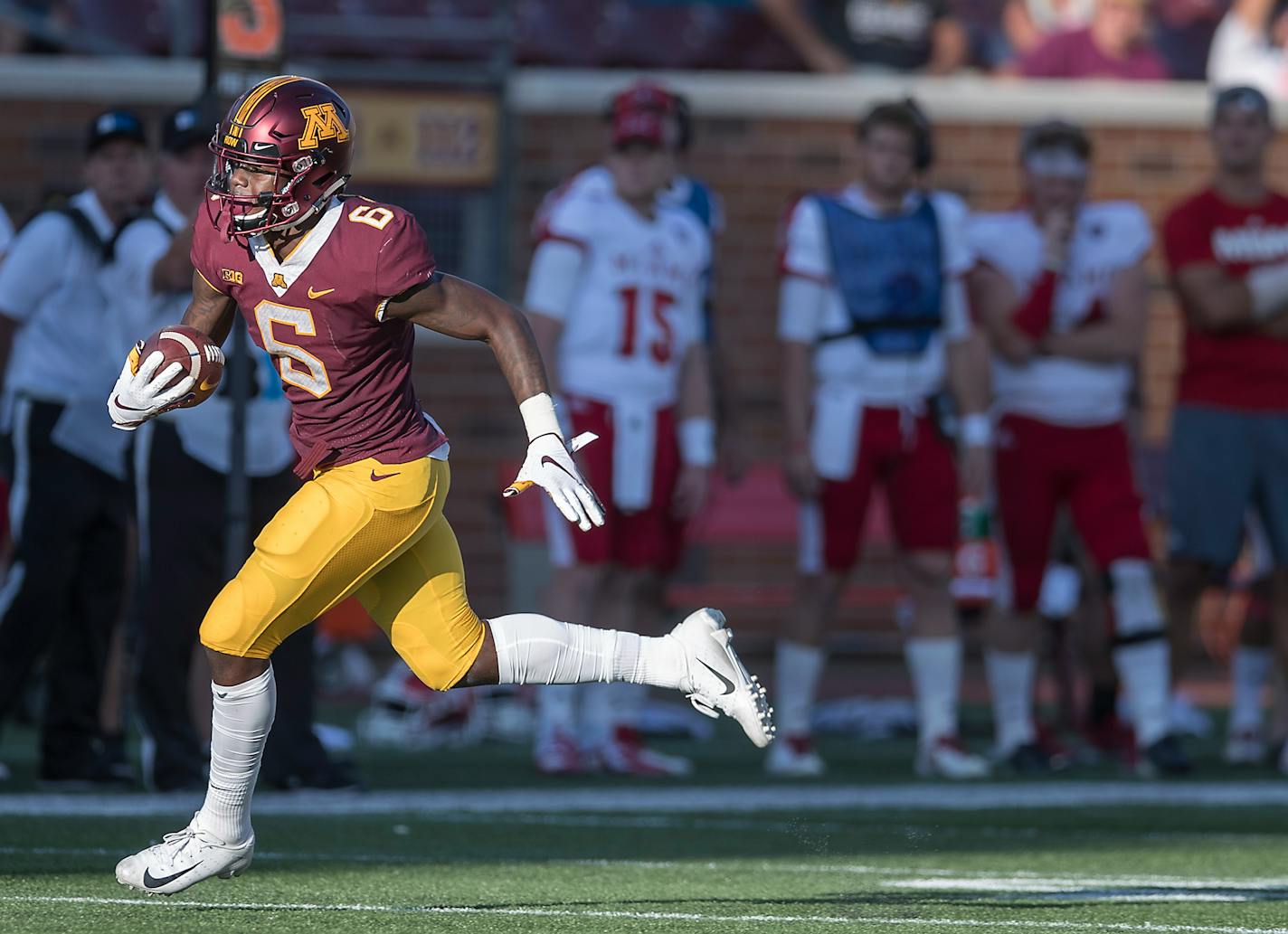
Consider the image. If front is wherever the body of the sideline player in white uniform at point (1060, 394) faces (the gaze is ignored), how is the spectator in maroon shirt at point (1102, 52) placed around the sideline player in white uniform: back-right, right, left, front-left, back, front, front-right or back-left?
back

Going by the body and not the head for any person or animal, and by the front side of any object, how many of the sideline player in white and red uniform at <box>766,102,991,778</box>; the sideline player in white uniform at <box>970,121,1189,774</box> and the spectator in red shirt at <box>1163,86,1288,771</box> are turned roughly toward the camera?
3

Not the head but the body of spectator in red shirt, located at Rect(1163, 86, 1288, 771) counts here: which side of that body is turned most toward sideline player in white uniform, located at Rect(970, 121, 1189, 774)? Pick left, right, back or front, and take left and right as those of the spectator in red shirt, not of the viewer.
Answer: right

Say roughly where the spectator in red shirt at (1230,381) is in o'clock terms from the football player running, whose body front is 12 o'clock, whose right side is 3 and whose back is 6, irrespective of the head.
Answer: The spectator in red shirt is roughly at 6 o'clock from the football player running.

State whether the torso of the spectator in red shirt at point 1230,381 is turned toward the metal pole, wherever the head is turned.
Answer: no

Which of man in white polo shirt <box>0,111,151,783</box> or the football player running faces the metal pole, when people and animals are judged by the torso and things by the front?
the man in white polo shirt

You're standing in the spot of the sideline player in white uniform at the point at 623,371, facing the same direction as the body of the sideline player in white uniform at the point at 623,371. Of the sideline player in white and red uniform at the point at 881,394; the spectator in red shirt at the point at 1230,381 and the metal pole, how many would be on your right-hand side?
1

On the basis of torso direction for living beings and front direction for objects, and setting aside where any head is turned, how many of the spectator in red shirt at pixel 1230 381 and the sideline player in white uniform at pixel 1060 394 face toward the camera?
2

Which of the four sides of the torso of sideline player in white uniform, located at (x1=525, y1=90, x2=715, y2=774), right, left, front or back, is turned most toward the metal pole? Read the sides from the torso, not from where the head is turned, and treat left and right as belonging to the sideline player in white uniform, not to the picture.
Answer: right

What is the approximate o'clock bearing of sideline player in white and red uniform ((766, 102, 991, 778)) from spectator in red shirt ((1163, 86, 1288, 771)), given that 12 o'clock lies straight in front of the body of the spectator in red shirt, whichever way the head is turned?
The sideline player in white and red uniform is roughly at 2 o'clock from the spectator in red shirt.

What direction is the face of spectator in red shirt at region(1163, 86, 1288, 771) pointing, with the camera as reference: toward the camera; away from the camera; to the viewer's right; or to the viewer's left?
toward the camera

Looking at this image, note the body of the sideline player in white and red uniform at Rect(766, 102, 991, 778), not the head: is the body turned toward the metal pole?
no

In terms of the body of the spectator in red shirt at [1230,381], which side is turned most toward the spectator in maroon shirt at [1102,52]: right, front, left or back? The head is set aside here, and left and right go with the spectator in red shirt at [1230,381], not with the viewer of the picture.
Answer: back

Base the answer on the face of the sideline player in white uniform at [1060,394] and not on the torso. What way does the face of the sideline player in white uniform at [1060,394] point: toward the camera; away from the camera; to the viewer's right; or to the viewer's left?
toward the camera

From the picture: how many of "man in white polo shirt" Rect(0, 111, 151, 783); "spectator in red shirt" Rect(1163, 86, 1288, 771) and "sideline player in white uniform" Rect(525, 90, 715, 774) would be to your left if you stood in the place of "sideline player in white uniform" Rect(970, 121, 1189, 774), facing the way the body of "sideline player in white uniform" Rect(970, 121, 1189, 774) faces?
1

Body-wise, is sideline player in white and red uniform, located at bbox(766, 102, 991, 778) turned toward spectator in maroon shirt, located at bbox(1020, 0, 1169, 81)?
no

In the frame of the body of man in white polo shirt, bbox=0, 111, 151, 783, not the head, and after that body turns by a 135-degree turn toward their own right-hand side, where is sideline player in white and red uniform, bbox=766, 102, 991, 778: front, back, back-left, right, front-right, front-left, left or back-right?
back

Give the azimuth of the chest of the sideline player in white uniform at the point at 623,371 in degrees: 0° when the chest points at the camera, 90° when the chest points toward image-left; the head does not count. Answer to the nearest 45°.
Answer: approximately 315°

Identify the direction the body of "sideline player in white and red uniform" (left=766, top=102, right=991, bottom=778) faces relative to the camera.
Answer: toward the camera

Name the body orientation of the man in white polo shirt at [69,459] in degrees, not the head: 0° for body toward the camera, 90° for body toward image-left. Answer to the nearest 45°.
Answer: approximately 315°

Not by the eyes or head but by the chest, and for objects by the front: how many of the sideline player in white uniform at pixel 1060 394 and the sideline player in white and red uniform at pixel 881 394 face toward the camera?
2
